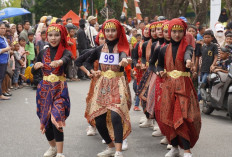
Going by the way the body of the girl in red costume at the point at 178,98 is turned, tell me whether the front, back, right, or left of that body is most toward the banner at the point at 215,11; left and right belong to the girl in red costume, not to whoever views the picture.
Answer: back

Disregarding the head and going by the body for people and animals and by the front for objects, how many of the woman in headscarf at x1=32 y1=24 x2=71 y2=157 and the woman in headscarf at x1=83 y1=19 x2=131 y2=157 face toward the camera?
2

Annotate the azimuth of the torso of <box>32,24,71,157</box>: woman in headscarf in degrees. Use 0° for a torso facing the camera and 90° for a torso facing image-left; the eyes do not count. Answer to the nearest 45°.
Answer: approximately 0°

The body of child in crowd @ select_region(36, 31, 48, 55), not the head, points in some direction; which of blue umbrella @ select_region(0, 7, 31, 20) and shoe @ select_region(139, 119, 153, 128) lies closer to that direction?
the shoe

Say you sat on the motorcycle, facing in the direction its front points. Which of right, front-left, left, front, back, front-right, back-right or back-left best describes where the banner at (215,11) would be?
right

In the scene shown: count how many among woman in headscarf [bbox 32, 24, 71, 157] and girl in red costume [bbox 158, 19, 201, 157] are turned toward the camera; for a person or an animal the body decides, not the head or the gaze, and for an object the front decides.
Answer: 2

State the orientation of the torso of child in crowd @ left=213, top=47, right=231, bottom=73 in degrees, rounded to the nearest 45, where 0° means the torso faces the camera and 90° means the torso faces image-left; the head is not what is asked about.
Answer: approximately 45°

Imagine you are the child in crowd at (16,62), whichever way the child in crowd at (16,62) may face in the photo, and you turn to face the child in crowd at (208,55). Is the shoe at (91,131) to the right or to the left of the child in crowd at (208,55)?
right

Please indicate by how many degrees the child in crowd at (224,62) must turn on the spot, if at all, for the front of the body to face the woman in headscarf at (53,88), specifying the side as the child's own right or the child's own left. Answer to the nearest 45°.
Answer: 0° — they already face them
